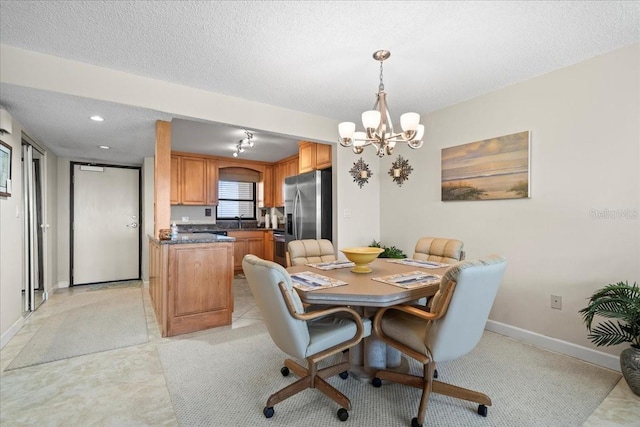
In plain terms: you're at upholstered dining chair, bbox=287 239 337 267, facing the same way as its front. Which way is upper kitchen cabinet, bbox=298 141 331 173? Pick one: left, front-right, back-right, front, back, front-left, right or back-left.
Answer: back-left

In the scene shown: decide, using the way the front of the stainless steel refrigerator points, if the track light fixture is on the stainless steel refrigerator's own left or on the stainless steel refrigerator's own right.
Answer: on the stainless steel refrigerator's own right

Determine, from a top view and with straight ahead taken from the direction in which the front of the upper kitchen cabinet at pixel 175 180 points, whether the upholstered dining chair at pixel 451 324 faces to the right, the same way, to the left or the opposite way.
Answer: the opposite way

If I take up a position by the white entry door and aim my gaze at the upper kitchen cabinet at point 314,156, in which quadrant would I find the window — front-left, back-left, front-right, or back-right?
front-left

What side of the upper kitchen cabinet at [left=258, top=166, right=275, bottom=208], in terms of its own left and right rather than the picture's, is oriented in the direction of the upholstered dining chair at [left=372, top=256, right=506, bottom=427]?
front

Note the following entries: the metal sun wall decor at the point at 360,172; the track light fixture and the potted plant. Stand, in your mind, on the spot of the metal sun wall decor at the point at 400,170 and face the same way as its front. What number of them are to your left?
1

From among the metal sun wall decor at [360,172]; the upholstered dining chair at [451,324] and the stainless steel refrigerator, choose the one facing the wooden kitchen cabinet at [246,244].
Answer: the upholstered dining chair

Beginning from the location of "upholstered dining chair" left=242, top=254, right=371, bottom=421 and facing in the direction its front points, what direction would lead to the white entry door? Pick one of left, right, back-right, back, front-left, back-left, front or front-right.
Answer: left

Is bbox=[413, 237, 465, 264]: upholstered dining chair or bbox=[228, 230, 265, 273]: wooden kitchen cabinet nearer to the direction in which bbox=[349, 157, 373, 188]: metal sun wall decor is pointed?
the upholstered dining chair

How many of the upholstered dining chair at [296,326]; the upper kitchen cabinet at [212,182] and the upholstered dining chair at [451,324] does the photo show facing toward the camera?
1

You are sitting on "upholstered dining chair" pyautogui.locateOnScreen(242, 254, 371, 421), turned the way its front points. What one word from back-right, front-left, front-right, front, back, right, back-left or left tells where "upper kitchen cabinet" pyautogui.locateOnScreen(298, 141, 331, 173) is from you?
front-left

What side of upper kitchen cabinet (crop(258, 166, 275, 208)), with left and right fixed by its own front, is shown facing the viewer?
front

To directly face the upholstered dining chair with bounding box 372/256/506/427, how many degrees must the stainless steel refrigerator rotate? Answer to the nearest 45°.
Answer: approximately 45° to its left

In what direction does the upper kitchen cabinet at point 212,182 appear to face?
toward the camera

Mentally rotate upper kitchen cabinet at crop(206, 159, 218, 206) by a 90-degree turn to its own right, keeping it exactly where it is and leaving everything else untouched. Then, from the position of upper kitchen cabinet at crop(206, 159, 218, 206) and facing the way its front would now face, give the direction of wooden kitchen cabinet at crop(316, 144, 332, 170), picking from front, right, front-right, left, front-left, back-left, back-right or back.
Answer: back-left

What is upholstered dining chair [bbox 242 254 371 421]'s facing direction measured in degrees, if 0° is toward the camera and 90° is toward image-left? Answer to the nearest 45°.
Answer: approximately 225°

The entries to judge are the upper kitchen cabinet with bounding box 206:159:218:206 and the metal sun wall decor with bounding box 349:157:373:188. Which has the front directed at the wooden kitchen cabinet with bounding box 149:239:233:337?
the upper kitchen cabinet

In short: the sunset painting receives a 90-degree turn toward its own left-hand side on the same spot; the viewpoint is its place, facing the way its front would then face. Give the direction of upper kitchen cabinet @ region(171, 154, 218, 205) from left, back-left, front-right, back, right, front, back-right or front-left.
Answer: back-right
